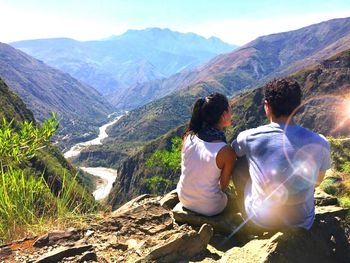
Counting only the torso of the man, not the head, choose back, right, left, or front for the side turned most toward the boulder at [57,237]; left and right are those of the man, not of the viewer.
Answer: left

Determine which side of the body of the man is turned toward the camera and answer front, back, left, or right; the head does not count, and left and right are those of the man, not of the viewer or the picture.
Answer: back

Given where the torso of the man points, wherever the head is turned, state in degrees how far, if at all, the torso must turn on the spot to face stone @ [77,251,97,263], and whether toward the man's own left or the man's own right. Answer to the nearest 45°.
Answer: approximately 90° to the man's own left

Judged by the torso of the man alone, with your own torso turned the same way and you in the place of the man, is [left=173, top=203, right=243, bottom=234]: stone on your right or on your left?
on your left

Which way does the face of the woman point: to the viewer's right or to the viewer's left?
to the viewer's right

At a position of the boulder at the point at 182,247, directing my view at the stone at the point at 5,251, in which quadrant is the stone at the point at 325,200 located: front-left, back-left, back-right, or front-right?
back-right

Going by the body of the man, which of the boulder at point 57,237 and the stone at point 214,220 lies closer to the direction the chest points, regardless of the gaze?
the stone

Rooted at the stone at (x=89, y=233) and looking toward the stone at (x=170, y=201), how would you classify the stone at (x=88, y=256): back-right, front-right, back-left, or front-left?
back-right

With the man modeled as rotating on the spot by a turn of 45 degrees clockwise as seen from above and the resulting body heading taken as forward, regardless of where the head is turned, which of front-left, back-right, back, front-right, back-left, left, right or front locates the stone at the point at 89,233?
back-left
